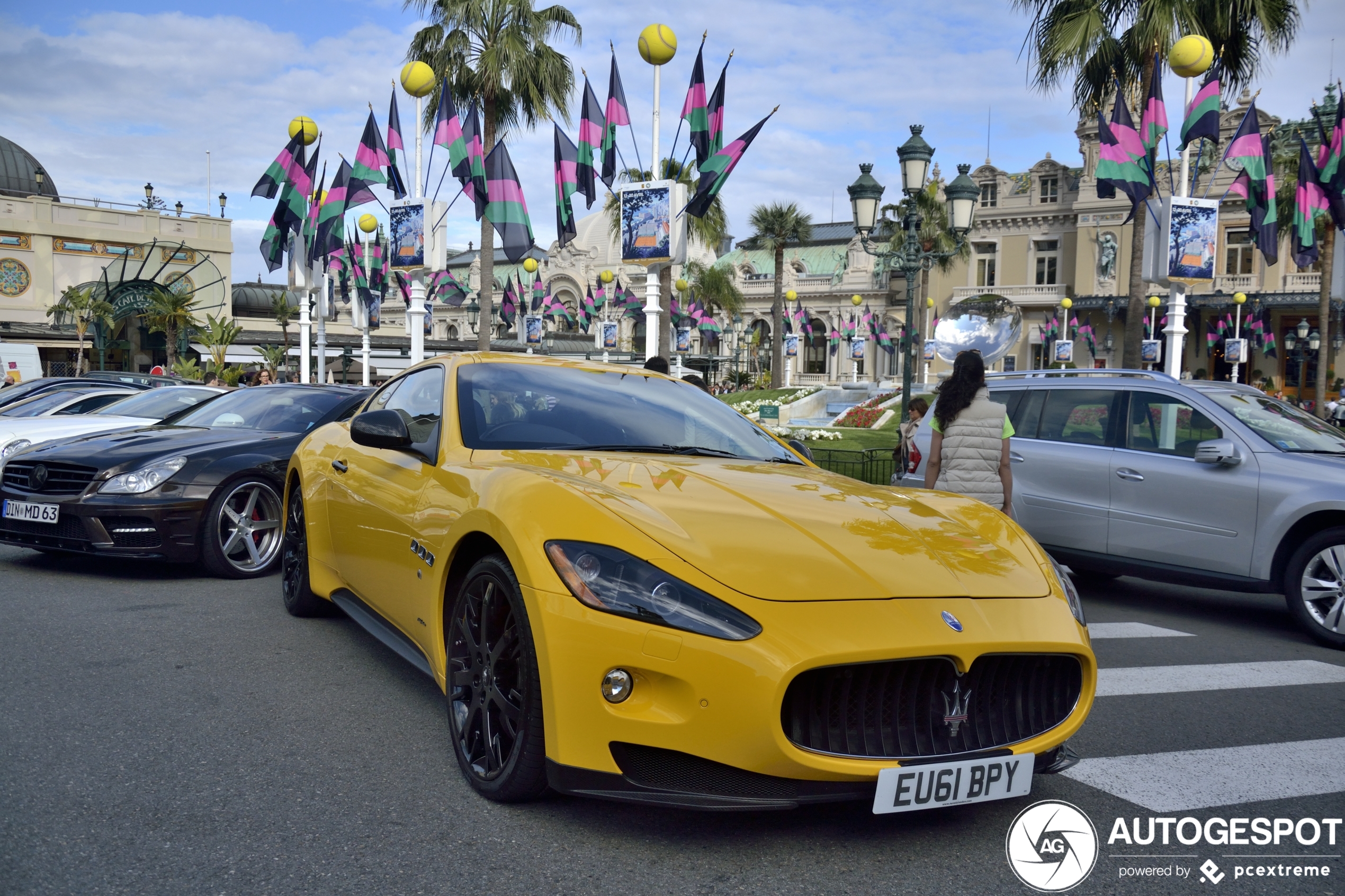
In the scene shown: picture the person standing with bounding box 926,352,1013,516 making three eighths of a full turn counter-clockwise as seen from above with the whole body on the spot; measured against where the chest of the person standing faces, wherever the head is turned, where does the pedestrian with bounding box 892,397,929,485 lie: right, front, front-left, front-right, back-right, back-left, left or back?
back-right

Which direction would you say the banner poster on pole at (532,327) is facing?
toward the camera

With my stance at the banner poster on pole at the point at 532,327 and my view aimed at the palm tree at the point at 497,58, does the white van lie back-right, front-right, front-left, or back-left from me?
front-right

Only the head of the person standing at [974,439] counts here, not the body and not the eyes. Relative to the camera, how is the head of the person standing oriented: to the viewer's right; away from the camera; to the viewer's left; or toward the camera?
away from the camera

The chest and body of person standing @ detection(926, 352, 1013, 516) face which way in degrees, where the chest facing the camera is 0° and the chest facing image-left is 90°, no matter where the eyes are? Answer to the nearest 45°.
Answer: approximately 180°

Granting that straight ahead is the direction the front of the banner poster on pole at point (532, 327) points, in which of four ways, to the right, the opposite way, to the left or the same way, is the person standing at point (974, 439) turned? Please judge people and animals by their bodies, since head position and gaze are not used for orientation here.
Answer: the opposite way

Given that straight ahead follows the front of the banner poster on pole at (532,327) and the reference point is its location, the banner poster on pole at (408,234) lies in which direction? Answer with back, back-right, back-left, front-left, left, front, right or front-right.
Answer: front

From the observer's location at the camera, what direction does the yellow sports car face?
facing the viewer and to the right of the viewer

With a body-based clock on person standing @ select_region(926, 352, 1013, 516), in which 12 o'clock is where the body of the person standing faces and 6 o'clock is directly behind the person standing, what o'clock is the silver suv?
The silver suv is roughly at 2 o'clock from the person standing.

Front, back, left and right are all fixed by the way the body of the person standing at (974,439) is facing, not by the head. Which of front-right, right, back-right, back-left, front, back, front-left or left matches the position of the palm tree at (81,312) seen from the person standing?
front-left

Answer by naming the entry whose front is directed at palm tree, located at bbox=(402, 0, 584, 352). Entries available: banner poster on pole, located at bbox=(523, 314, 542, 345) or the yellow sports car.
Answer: the banner poster on pole

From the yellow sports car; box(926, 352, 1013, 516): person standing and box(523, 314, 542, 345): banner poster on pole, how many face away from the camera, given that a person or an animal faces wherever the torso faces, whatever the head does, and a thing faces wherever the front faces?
1

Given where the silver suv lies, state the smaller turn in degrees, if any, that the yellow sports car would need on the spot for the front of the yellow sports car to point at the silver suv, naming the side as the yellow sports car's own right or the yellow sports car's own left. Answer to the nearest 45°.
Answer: approximately 90° to the yellow sports car's own left

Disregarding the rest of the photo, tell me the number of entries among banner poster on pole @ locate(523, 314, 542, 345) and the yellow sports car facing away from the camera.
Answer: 0

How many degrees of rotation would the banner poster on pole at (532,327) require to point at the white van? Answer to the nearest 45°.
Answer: approximately 45° to its right

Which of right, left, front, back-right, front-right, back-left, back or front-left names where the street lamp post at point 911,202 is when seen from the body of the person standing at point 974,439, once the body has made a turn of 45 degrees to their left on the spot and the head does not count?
front-right

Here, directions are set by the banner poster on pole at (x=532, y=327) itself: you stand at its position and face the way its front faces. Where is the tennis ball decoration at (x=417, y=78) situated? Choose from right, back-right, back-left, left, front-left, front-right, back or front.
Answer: front
